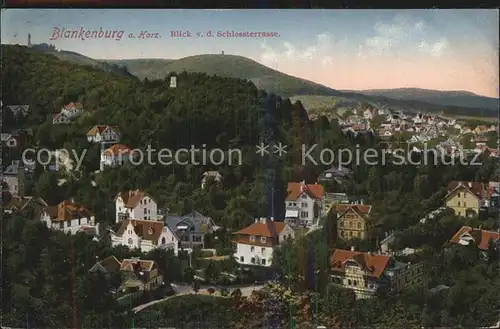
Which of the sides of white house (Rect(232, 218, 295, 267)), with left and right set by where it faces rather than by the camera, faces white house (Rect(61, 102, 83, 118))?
right

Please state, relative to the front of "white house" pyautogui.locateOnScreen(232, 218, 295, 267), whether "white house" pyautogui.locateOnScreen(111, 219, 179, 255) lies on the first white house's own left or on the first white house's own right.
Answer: on the first white house's own right

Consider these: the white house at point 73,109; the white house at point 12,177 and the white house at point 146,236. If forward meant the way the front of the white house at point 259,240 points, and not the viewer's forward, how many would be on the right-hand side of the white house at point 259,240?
3

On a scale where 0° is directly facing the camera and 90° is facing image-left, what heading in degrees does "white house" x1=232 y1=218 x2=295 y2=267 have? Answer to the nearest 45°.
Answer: approximately 0°

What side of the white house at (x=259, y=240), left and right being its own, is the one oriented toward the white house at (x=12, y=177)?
right
